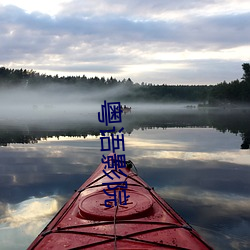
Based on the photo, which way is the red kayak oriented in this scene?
away from the camera
